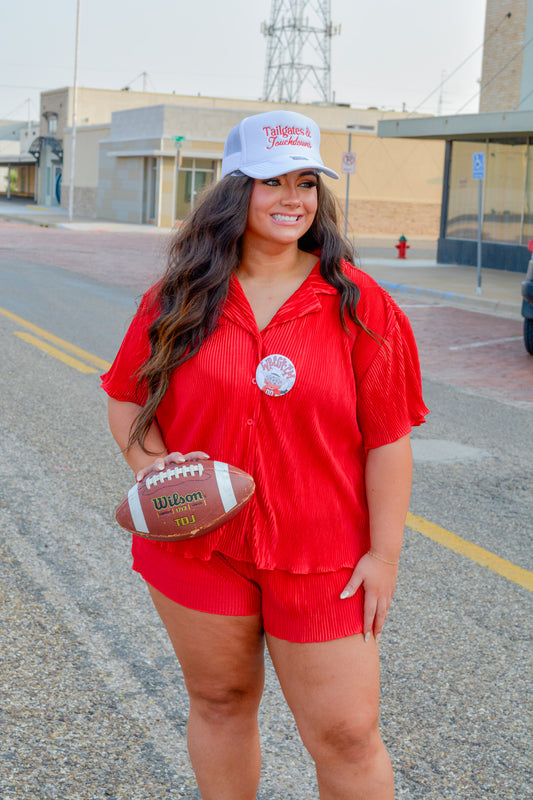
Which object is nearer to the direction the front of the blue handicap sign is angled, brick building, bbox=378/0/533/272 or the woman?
the woman

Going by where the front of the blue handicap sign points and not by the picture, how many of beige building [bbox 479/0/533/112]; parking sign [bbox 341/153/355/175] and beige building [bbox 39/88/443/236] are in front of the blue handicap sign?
0

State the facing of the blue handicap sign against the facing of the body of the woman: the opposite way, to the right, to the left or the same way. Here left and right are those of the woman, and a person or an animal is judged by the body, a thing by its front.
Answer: the same way

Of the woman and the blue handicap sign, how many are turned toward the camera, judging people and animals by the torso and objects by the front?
2

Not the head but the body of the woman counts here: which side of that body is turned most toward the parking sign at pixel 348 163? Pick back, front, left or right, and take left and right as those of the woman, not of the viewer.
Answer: back

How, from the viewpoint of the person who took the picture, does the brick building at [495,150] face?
facing the viewer and to the left of the viewer

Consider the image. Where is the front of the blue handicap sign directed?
toward the camera

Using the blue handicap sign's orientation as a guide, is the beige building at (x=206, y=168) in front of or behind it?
behind

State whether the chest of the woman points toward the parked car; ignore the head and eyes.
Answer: no

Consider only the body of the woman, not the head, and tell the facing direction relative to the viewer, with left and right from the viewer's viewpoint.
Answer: facing the viewer

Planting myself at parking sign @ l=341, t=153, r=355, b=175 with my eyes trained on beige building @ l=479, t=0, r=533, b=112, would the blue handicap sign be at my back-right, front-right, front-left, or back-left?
back-right

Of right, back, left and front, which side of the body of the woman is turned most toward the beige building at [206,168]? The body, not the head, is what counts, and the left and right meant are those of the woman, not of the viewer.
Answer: back

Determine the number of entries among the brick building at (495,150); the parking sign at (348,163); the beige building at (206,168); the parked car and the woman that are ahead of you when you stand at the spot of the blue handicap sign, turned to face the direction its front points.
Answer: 2

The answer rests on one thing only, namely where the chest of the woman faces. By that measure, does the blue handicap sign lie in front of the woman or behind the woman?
behind

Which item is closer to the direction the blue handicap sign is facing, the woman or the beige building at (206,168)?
the woman

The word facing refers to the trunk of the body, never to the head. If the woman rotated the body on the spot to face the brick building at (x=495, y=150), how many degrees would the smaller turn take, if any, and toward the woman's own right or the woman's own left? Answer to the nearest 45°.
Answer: approximately 180°
